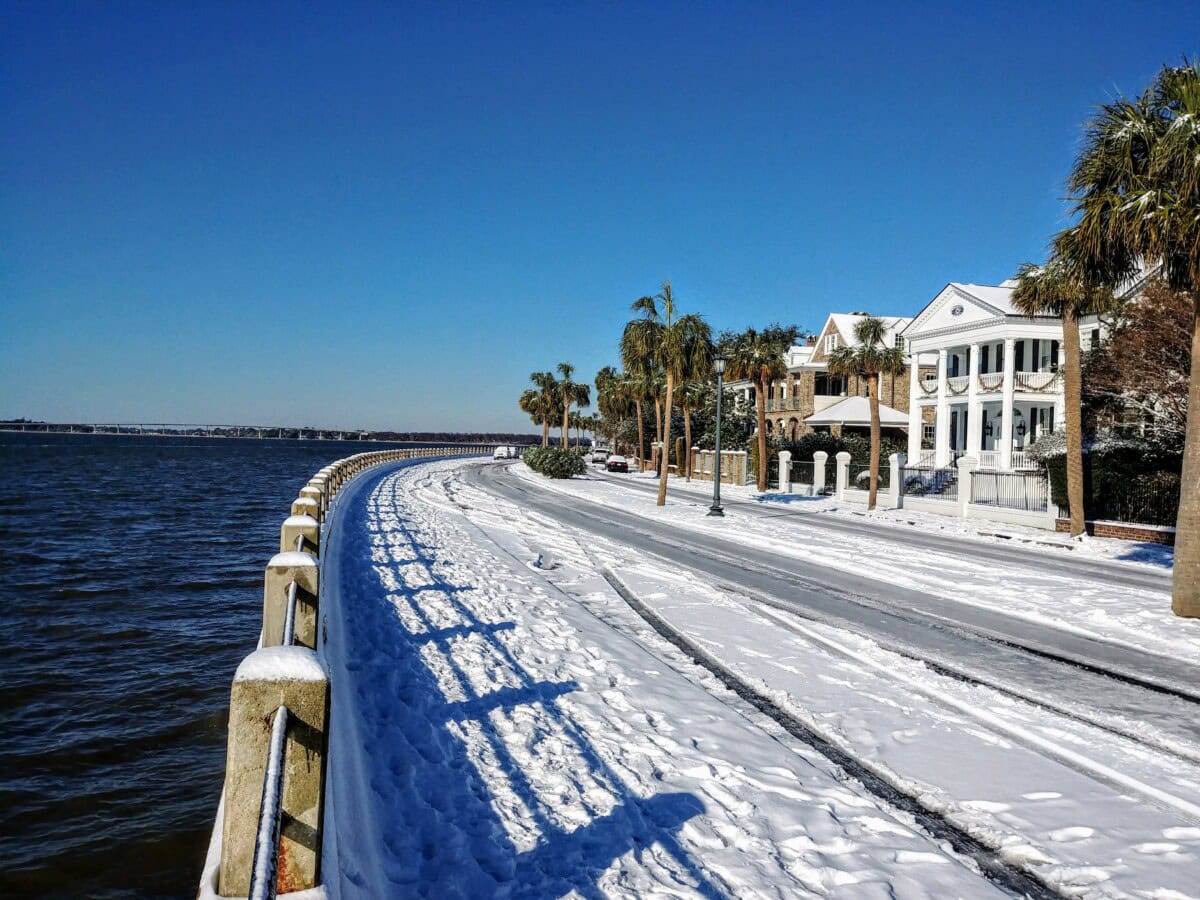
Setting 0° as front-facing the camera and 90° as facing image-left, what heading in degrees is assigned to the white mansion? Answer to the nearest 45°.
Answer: approximately 45°

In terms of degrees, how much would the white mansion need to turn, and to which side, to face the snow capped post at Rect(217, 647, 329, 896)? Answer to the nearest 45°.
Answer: approximately 45° to its left

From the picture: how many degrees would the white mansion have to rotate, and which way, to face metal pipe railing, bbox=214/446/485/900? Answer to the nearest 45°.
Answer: approximately 45° to its left

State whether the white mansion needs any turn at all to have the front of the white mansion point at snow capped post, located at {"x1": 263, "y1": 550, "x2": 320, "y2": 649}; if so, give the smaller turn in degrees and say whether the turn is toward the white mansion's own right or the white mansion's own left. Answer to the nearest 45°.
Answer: approximately 45° to the white mansion's own left

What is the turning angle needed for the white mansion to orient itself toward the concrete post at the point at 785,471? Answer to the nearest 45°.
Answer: approximately 45° to its right

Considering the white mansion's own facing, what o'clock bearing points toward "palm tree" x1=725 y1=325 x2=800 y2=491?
The palm tree is roughly at 1 o'clock from the white mansion.

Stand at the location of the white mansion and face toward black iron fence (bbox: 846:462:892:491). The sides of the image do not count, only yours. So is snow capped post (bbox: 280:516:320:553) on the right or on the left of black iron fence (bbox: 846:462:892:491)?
left

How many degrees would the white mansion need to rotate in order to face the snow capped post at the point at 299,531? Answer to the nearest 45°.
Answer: approximately 45° to its left

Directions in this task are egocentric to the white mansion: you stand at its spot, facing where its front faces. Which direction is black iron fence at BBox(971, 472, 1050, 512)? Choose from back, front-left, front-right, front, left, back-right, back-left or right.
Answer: front-left

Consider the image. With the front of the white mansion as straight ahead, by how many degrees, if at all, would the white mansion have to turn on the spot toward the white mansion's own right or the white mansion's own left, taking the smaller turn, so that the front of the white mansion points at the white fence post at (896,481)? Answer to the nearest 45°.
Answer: approximately 45° to the white mansion's own left
